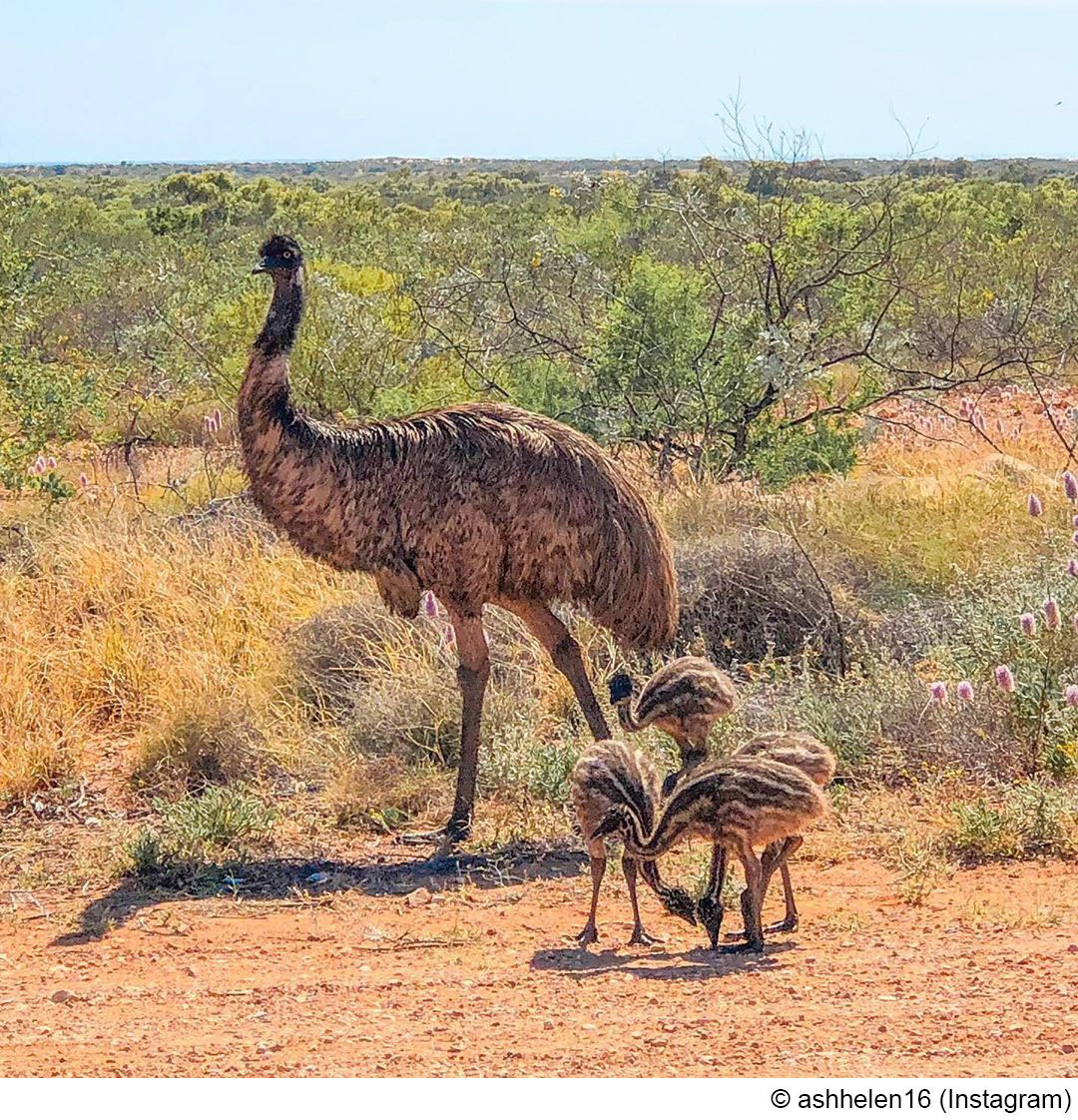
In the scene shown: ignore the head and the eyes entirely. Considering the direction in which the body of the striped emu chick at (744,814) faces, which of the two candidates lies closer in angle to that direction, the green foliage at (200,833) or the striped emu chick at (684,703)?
the green foliage

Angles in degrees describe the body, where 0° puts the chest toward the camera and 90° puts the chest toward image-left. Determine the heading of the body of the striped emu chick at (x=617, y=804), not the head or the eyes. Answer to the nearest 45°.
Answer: approximately 315°

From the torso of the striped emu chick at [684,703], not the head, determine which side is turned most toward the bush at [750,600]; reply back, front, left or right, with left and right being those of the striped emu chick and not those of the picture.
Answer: right

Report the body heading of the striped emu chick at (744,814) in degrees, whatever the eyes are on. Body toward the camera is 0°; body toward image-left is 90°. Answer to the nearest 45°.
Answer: approximately 90°

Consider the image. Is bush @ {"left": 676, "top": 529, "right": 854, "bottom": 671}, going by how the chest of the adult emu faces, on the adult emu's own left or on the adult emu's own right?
on the adult emu's own right

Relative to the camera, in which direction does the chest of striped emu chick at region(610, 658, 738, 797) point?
to the viewer's left

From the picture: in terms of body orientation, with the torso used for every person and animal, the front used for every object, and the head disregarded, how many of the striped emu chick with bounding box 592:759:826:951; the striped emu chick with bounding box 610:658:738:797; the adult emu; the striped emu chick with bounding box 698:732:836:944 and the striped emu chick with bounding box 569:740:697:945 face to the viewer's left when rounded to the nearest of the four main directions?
4

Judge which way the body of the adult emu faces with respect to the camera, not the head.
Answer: to the viewer's left

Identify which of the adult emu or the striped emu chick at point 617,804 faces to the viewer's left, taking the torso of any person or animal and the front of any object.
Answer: the adult emu

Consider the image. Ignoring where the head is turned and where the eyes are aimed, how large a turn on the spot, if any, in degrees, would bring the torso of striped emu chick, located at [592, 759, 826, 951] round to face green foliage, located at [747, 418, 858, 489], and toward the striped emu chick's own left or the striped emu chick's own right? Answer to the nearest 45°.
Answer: approximately 90° to the striped emu chick's own right

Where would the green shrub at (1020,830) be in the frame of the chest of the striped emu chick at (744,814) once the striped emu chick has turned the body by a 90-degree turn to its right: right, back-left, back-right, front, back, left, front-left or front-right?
front-right

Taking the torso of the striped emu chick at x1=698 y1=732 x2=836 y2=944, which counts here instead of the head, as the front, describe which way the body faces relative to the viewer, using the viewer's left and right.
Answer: facing to the left of the viewer
